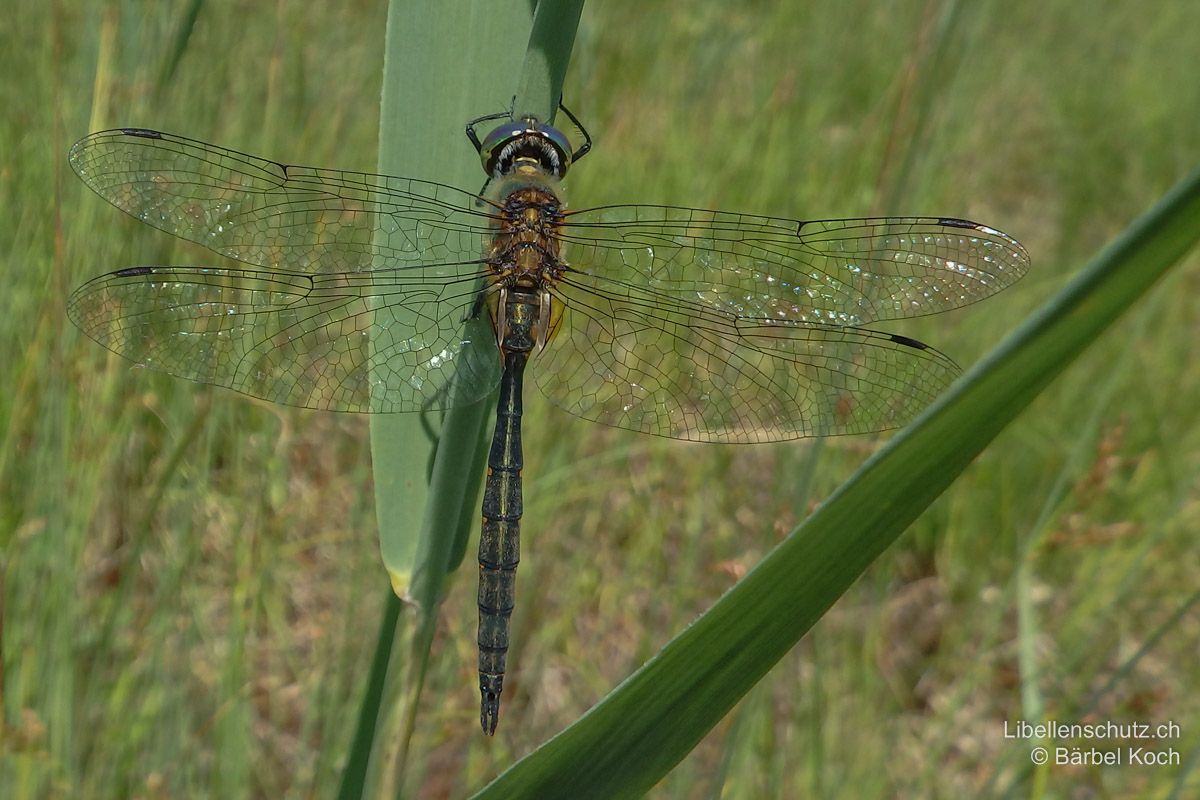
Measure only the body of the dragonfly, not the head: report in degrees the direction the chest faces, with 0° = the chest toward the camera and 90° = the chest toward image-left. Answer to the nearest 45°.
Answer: approximately 180°
